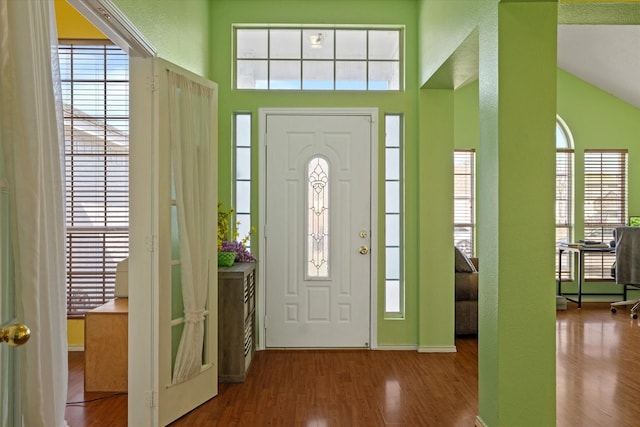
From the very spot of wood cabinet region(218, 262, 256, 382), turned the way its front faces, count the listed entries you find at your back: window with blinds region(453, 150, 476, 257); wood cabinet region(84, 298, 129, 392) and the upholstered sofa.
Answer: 1

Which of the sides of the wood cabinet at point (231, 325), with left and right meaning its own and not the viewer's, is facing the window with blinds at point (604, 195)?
front

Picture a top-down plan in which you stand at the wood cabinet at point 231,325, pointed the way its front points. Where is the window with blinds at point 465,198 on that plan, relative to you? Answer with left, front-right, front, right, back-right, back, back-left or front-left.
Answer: front-left

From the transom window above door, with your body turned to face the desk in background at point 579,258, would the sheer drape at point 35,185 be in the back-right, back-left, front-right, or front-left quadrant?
back-right

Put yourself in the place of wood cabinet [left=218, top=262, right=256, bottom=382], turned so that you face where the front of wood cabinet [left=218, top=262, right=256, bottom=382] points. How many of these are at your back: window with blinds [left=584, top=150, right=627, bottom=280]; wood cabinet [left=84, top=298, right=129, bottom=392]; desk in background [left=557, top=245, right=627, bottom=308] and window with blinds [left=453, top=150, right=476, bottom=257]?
1

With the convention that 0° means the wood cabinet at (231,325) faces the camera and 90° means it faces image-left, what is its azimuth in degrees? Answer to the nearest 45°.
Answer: approximately 270°

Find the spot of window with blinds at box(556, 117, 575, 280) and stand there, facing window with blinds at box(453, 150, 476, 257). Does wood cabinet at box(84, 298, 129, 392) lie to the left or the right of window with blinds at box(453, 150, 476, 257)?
left

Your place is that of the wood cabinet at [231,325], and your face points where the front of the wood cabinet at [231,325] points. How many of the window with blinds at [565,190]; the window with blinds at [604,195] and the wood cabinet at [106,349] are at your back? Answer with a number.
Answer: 1
